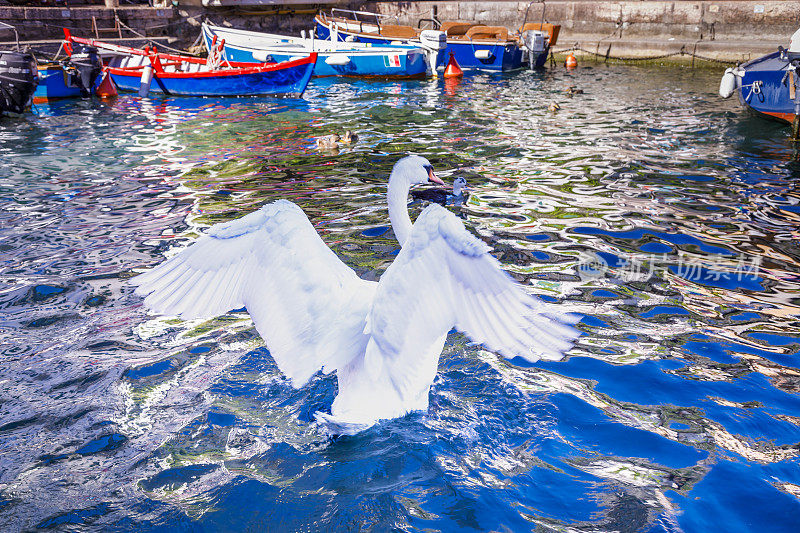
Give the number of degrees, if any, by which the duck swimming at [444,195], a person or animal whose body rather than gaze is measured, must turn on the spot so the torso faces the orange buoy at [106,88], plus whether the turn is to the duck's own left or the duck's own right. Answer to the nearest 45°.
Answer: approximately 135° to the duck's own left

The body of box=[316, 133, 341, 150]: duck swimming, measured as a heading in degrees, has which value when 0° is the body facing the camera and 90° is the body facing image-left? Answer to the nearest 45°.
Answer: approximately 270°

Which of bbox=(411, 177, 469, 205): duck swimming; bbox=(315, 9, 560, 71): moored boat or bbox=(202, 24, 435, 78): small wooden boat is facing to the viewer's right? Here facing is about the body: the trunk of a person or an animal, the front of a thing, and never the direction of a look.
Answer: the duck swimming

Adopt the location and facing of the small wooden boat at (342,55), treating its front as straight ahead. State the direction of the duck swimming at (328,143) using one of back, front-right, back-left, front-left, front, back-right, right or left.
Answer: back-left

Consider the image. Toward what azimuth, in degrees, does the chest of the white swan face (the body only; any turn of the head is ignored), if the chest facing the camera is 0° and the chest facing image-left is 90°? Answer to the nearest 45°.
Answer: approximately 225°

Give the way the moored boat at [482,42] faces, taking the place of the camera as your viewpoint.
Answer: facing away from the viewer and to the left of the viewer

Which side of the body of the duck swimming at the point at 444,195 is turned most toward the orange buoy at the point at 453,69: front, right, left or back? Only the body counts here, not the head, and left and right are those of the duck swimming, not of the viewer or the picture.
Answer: left

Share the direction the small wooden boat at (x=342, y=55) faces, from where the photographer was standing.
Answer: facing away from the viewer and to the left of the viewer

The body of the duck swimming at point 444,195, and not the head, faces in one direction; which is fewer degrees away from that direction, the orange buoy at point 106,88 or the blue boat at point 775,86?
the blue boat

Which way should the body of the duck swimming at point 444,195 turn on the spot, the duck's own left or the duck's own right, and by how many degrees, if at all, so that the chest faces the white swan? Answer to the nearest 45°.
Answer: approximately 90° to the duck's own right

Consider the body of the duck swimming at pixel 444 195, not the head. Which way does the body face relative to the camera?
to the viewer's right
